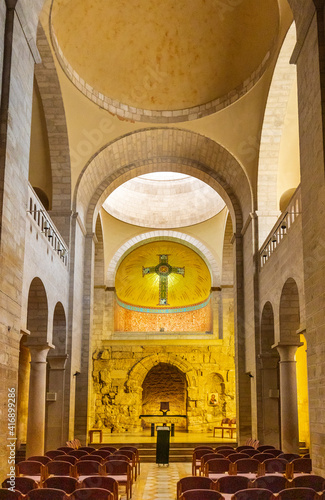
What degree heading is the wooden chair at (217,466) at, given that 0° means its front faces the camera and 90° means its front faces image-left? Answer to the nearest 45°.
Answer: approximately 180°

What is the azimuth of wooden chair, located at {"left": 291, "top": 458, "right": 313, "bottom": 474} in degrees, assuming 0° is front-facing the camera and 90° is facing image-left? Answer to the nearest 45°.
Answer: approximately 180°

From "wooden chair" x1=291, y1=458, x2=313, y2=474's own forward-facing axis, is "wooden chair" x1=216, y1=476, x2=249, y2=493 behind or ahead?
behind

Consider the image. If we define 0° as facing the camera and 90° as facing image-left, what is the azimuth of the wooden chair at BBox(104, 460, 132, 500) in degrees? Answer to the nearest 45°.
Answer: approximately 180°

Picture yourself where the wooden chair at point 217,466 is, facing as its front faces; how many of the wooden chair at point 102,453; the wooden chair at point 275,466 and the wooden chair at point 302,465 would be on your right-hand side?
2

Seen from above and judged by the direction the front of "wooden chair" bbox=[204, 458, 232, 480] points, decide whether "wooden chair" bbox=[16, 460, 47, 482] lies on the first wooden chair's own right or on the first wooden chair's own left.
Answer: on the first wooden chair's own left

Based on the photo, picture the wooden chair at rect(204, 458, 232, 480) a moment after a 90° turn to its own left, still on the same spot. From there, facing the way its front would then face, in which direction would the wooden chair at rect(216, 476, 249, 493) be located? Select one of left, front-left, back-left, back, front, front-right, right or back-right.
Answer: left

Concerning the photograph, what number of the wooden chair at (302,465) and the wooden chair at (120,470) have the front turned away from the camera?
2

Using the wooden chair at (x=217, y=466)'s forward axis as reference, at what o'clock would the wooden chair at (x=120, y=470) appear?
the wooden chair at (x=120, y=470) is roughly at 9 o'clock from the wooden chair at (x=217, y=466).
